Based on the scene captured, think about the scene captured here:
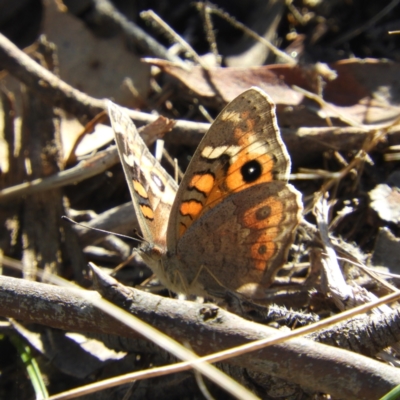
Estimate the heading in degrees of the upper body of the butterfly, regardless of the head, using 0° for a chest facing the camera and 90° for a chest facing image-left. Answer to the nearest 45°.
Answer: approximately 45°
